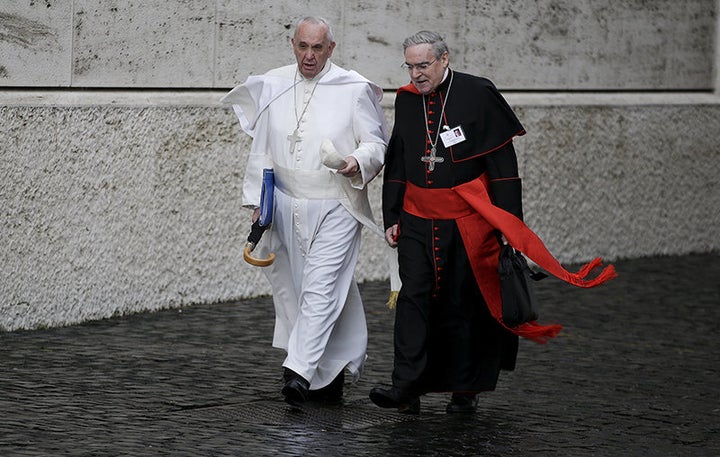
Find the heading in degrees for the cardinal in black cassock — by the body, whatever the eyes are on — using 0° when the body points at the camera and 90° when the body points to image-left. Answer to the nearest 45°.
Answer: approximately 45°

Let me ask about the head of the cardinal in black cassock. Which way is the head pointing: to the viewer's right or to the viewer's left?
to the viewer's left

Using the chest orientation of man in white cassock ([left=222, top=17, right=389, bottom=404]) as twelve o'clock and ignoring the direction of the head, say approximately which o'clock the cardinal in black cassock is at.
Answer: The cardinal in black cassock is roughly at 8 o'clock from the man in white cassock.
